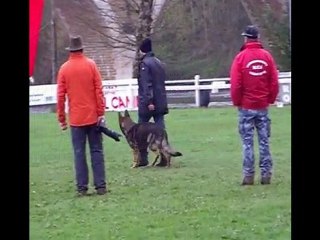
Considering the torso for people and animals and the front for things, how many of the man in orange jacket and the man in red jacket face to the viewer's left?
0

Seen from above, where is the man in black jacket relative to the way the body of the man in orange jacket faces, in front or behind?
in front

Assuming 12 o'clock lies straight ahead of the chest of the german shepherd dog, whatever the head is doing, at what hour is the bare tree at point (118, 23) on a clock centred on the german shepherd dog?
The bare tree is roughly at 3 o'clock from the german shepherd dog.

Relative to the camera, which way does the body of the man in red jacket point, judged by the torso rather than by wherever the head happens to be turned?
away from the camera

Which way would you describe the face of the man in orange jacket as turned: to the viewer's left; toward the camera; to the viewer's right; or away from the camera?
away from the camera

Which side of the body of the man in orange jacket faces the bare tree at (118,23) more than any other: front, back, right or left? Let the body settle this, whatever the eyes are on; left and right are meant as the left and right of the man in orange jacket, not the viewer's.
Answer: front

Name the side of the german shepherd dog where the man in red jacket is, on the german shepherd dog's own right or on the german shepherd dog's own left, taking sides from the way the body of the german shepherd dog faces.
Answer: on the german shepherd dog's own left

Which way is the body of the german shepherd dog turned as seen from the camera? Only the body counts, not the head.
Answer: to the viewer's left

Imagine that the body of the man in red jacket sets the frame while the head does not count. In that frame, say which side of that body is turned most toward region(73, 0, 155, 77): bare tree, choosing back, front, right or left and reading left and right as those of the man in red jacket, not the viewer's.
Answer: front

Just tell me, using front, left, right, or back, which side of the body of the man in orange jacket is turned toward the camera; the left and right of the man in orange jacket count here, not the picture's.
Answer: back

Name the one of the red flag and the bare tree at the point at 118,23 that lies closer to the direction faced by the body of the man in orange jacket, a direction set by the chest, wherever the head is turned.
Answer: the bare tree

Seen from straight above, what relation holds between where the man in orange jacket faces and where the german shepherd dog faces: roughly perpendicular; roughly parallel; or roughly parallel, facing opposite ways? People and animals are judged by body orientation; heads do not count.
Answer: roughly perpendicular

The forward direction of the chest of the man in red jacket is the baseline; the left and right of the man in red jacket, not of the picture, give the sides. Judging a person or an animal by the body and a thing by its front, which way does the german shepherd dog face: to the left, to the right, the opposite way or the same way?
to the left
